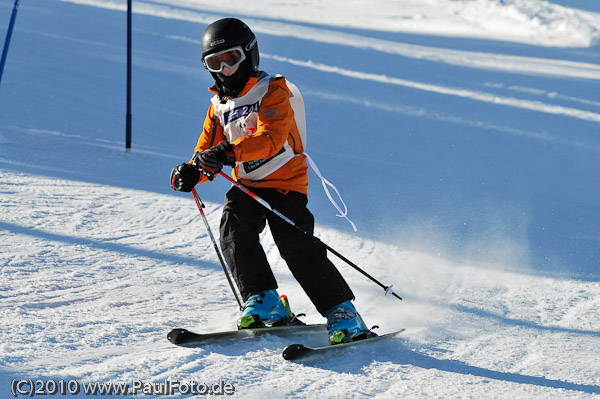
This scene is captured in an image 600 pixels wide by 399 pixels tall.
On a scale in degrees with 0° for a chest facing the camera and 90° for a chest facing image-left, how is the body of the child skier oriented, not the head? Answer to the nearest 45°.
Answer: approximately 45°

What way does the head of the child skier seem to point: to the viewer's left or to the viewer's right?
to the viewer's left

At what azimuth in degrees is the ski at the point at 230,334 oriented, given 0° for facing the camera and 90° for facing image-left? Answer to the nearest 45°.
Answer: approximately 90°
